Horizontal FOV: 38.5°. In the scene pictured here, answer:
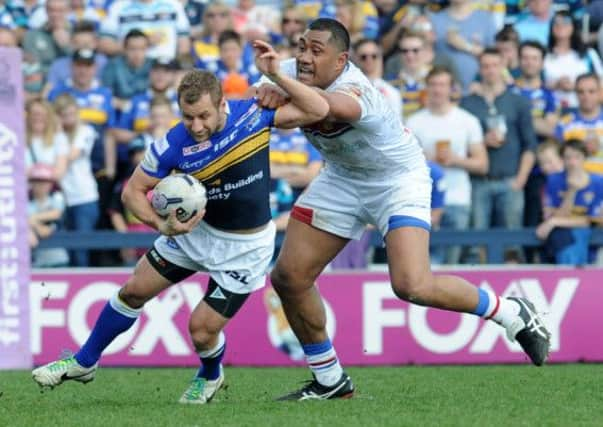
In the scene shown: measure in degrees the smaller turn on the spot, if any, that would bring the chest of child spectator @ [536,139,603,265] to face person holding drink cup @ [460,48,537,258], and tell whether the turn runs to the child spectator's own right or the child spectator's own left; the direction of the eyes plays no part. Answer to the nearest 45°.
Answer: approximately 135° to the child spectator's own right

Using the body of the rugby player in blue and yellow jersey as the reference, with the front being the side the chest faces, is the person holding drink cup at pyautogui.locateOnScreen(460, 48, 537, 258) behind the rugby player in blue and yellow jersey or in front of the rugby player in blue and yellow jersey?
behind

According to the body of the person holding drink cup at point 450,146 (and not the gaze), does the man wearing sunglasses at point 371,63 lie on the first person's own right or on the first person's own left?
on the first person's own right

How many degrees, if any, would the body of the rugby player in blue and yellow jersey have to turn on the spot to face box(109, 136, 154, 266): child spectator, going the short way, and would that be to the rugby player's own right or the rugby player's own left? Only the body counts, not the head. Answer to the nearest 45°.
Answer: approximately 135° to the rugby player's own right

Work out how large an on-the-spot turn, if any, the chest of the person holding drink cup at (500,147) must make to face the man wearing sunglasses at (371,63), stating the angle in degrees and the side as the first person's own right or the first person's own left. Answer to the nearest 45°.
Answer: approximately 90° to the first person's own right
